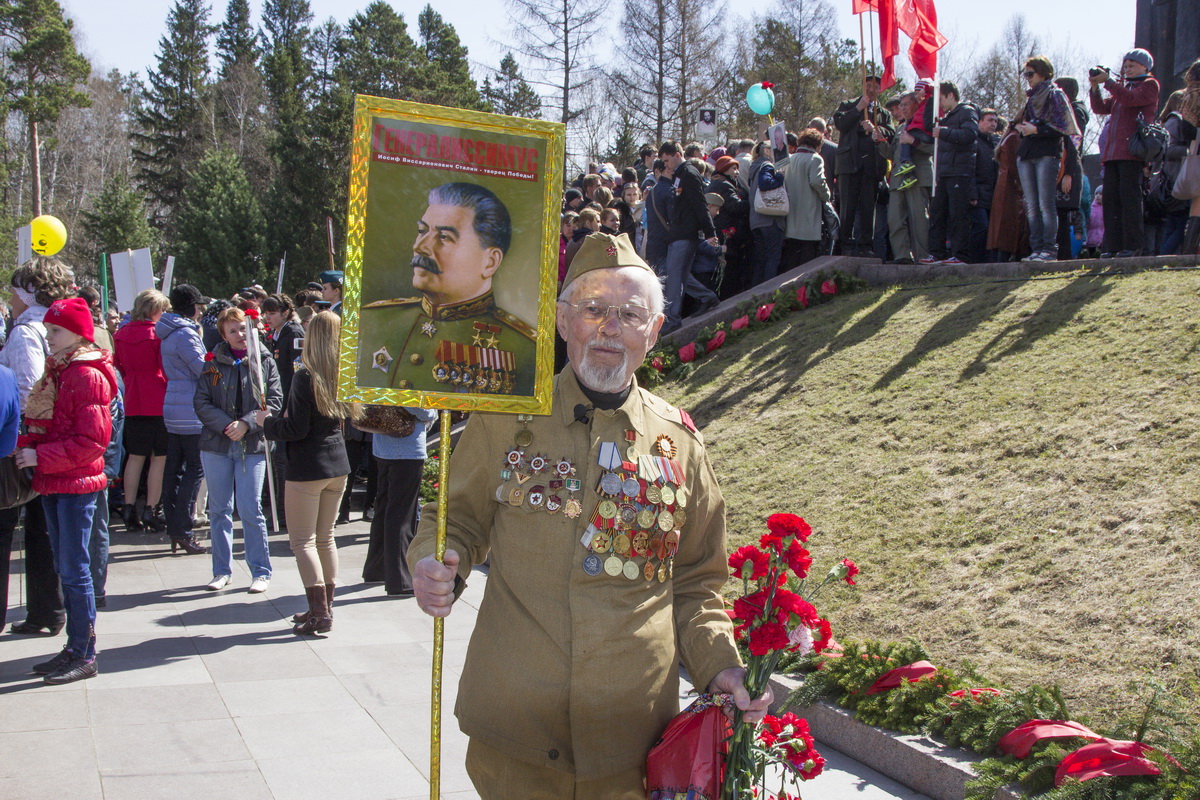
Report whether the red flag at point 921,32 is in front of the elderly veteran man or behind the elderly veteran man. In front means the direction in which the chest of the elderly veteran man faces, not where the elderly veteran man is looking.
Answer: behind

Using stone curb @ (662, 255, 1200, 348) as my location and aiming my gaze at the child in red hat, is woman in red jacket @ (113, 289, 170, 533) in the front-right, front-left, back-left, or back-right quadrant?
front-right

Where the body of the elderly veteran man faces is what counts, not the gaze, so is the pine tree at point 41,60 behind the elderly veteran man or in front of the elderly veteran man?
behind

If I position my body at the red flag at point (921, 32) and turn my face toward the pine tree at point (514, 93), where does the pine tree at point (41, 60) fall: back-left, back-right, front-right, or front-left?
front-left

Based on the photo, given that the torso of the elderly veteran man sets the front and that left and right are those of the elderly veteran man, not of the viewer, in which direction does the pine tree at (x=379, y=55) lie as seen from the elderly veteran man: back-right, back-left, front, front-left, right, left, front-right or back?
back

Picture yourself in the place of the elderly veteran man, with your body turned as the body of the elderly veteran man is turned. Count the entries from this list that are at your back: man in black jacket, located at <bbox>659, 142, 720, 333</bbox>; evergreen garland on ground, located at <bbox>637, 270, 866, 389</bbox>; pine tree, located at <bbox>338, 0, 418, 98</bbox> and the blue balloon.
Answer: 4

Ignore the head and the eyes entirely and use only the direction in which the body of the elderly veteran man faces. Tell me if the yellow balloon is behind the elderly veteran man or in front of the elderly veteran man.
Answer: behind

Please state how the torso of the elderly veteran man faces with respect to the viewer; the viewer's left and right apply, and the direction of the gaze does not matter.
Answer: facing the viewer

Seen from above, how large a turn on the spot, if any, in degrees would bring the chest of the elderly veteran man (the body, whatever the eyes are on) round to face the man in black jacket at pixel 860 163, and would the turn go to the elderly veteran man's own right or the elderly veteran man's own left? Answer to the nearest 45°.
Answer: approximately 180°

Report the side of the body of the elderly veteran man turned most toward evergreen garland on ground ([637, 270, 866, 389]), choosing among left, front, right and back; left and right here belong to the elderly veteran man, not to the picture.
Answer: back

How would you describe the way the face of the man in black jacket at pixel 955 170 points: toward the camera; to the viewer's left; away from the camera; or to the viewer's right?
to the viewer's left

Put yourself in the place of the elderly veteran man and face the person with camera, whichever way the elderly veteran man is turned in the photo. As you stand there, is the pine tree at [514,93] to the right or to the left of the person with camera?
left

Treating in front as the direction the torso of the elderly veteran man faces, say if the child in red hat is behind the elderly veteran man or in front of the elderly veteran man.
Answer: behind

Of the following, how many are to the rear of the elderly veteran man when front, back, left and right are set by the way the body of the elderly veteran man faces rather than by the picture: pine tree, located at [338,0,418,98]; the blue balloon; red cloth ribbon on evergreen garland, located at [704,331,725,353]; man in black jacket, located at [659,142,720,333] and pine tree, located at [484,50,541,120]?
5
